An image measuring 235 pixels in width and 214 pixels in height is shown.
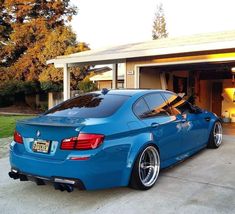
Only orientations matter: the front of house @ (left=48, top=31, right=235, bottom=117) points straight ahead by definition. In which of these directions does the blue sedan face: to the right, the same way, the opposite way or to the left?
the opposite way

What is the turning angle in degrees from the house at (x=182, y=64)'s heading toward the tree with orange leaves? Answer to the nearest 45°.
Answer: approximately 90° to its right

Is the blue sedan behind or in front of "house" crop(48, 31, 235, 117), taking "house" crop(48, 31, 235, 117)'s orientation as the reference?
in front

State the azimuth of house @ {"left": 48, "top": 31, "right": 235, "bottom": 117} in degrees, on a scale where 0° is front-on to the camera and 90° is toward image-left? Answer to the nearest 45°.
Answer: approximately 45°

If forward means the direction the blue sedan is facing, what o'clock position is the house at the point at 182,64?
The house is roughly at 11 o'clock from the blue sedan.

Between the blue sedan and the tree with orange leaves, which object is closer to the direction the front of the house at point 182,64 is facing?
the blue sedan

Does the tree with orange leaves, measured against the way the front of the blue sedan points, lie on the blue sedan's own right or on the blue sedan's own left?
on the blue sedan's own left

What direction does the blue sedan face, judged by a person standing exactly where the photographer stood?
facing away from the viewer and to the right of the viewer
